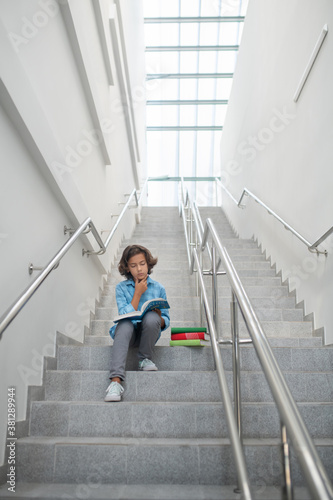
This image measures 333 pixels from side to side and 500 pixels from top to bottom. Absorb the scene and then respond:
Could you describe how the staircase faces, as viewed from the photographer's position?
facing the viewer

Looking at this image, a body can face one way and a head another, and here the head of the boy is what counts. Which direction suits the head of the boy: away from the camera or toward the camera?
toward the camera

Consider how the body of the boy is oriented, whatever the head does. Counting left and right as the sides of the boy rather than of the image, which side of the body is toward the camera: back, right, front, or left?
front
